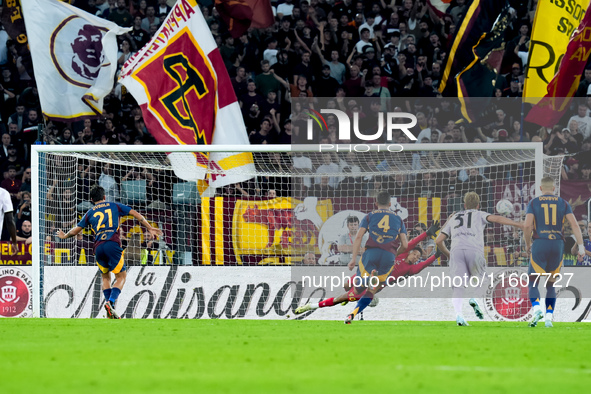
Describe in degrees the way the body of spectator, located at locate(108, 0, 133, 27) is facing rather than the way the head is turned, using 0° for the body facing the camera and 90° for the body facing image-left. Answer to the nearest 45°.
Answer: approximately 0°

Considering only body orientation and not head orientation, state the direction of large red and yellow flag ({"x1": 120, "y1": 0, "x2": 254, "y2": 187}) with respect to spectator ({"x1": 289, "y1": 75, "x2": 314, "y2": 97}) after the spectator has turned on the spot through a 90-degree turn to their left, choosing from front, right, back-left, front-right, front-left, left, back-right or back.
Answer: back-right

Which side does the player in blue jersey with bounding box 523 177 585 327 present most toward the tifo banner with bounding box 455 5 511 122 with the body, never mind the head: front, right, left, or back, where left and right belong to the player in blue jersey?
front

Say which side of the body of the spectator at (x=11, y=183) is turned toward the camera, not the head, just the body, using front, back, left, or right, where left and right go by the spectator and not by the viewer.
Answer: front

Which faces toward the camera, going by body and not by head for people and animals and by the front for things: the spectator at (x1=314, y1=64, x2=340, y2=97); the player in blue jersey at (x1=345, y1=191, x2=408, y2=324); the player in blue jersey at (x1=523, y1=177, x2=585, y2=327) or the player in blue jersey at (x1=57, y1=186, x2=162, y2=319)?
the spectator

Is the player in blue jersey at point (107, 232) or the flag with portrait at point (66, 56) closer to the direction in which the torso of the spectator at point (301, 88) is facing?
the player in blue jersey

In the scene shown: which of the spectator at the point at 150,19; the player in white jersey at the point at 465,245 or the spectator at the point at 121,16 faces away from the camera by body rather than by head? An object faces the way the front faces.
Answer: the player in white jersey

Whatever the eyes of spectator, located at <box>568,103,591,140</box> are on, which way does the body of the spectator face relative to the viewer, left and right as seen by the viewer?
facing the viewer

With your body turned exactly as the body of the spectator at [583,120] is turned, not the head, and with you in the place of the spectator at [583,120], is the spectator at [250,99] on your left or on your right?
on your right

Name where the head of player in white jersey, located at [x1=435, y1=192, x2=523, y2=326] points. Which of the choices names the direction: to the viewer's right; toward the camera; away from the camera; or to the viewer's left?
away from the camera

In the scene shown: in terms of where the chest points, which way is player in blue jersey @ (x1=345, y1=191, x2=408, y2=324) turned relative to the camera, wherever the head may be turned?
away from the camera
